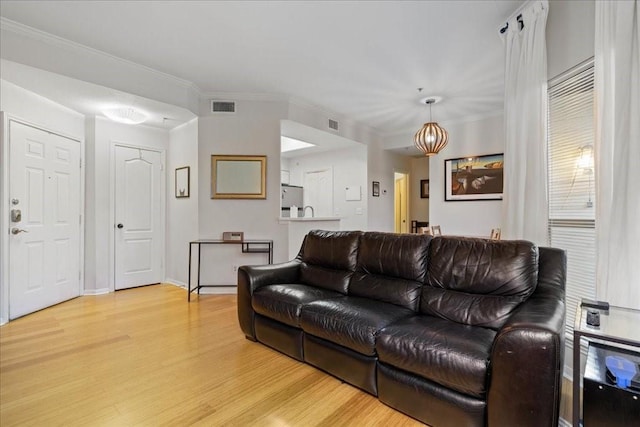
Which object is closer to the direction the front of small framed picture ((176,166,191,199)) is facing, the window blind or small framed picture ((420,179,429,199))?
the window blind

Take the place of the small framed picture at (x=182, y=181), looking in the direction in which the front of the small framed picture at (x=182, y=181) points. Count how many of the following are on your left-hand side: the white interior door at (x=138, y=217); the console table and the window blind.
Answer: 2

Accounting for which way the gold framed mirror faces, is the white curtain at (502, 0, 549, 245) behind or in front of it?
in front

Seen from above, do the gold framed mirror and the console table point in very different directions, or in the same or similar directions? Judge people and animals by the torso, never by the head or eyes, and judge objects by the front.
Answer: same or similar directions

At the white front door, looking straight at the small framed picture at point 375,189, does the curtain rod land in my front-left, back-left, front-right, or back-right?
front-right

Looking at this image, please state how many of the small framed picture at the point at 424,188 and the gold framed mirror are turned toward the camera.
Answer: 2

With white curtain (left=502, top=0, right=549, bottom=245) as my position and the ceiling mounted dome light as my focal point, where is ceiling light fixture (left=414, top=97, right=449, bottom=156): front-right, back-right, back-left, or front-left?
front-right

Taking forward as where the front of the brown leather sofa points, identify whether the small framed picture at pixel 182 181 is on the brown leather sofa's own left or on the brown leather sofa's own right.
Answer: on the brown leather sofa's own right

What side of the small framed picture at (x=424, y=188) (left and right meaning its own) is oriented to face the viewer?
front

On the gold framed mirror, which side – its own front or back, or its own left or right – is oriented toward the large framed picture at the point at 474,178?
left

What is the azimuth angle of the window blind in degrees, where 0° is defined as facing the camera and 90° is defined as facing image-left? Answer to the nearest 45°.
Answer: approximately 45°

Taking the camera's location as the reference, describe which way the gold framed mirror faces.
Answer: facing the viewer

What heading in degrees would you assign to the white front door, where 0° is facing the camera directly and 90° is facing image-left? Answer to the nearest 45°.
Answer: approximately 315°

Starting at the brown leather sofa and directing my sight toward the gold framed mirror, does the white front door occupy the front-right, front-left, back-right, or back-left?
front-left

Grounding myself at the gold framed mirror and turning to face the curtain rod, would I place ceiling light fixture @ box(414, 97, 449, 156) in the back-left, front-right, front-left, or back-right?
front-left

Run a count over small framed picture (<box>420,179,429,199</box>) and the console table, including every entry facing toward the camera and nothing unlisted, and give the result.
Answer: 2
